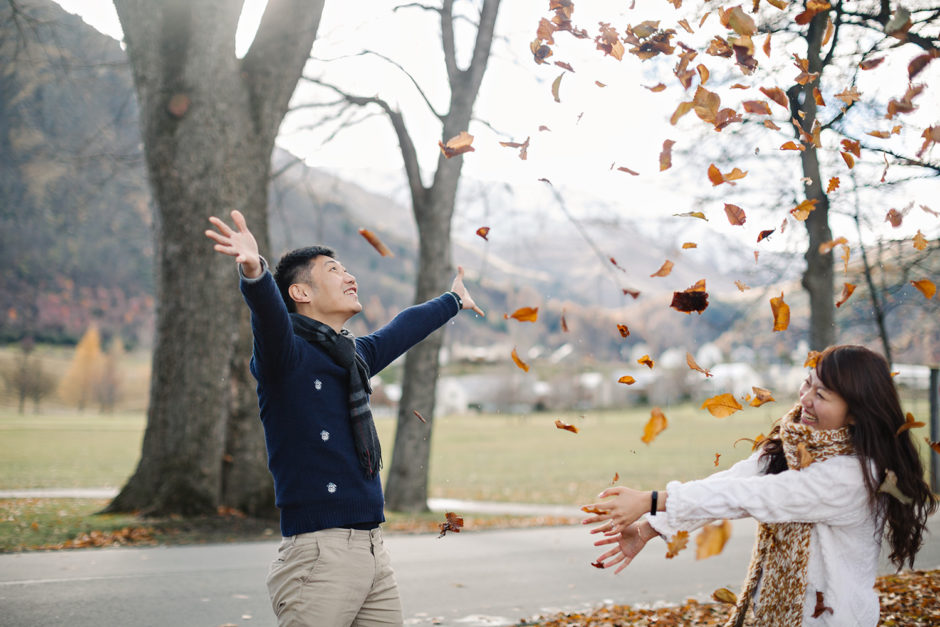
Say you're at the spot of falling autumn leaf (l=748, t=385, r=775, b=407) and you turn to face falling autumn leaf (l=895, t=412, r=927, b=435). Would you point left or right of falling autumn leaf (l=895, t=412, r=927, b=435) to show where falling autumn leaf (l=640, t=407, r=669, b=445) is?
right

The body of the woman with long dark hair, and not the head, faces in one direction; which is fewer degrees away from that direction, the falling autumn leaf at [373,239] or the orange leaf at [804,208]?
the falling autumn leaf

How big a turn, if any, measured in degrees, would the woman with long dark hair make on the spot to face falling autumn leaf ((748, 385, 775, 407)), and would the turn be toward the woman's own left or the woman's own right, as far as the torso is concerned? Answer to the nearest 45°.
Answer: approximately 90° to the woman's own right

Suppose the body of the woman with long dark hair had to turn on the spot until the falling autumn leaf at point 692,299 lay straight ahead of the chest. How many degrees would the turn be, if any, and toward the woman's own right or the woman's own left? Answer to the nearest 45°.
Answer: approximately 45° to the woman's own right

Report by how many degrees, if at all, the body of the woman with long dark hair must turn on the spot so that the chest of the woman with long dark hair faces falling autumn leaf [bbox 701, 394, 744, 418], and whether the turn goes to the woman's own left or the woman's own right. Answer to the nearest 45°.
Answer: approximately 45° to the woman's own right

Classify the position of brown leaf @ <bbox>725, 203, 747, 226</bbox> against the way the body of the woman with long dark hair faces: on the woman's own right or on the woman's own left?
on the woman's own right

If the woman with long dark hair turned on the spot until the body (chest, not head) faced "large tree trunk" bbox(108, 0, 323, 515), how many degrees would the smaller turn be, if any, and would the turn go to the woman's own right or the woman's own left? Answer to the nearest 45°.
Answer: approximately 45° to the woman's own right

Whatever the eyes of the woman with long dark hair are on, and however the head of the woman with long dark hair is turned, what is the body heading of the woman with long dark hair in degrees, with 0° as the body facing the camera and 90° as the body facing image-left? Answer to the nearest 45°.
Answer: approximately 90°

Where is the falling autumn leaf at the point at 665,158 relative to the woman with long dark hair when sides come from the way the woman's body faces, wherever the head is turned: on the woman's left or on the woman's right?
on the woman's right

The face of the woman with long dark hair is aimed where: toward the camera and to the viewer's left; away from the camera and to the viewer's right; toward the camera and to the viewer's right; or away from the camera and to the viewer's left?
toward the camera and to the viewer's left
